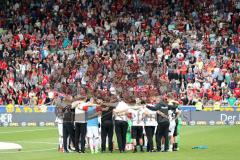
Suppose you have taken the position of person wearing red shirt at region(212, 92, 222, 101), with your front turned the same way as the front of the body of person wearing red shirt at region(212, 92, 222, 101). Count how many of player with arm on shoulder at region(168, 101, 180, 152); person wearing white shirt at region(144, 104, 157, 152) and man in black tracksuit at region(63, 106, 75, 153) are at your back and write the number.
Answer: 0

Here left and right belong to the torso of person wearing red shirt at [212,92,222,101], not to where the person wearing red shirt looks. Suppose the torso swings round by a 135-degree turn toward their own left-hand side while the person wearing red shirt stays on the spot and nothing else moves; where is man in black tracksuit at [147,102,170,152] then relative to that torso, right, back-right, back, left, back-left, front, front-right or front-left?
back-right

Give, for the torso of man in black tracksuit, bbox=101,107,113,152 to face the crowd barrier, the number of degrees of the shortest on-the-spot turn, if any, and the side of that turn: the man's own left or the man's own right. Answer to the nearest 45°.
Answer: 0° — they already face it

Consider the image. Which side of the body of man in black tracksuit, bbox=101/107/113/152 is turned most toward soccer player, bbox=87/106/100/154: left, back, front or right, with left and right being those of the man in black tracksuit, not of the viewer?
left

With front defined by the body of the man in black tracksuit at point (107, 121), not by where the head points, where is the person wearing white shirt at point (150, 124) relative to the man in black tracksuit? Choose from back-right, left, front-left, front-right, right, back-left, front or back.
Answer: right

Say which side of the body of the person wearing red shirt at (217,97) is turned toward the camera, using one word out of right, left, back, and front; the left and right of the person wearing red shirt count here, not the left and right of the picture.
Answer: front

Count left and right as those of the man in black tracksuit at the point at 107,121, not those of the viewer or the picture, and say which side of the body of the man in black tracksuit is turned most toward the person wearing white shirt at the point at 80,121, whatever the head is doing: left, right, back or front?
left

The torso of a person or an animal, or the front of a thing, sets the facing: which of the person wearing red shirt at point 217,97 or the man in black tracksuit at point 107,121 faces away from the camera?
the man in black tracksuit

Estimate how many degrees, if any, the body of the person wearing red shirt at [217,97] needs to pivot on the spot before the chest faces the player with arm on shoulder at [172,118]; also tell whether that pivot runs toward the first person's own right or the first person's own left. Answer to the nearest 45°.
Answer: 0° — they already face them

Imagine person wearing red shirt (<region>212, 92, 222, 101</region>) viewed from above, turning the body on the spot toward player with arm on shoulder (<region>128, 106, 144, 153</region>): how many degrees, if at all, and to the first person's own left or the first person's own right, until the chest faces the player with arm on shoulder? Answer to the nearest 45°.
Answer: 0° — they already face them

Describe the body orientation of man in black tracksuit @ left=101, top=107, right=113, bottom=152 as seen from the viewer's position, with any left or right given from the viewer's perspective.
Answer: facing away from the viewer

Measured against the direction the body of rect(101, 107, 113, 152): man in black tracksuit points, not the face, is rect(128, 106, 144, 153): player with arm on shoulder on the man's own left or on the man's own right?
on the man's own right

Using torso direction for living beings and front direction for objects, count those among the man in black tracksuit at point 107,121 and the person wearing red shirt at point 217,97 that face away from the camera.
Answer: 1

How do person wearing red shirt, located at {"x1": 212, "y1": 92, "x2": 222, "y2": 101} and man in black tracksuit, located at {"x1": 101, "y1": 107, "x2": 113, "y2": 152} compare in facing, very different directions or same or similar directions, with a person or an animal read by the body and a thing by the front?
very different directions

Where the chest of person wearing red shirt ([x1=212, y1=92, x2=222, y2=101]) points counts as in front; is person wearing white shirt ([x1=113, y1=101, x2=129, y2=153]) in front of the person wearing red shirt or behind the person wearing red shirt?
in front
